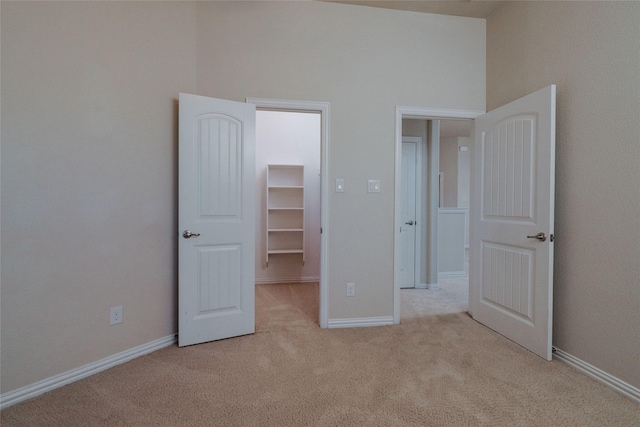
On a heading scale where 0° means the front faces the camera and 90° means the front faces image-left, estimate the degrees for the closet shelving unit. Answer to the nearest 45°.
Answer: approximately 0°

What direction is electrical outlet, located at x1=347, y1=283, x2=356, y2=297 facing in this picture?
toward the camera

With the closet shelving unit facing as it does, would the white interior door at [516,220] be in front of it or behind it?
in front

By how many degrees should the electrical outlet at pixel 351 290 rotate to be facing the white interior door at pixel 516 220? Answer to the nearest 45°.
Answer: approximately 90° to its left

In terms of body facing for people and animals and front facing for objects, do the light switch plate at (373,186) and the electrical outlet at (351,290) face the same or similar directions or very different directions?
same or similar directions

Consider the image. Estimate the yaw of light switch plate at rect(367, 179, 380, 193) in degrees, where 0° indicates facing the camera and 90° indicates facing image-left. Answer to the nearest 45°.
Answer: approximately 0°

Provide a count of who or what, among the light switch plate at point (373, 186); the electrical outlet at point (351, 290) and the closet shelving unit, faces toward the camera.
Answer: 3

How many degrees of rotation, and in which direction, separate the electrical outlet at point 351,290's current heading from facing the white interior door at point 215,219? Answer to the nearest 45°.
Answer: approximately 45° to its right
